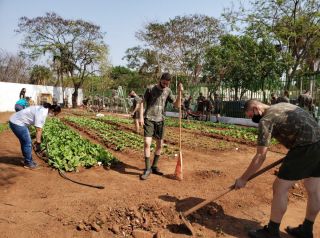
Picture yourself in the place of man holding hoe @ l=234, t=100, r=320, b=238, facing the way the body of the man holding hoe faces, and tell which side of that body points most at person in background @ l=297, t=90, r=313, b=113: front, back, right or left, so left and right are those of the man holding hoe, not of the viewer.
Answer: right

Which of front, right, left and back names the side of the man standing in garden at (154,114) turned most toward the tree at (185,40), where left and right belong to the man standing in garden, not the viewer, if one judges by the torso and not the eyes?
back

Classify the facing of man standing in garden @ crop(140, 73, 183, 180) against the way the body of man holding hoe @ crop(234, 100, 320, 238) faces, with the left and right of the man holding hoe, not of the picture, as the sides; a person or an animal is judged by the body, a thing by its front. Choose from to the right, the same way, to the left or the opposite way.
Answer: to the left

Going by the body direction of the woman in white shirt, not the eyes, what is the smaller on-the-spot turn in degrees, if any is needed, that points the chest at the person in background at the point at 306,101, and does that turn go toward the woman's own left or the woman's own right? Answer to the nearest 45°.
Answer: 0° — they already face them

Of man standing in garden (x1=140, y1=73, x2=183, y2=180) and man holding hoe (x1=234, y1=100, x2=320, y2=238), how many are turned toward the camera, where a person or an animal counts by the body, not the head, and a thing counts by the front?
1

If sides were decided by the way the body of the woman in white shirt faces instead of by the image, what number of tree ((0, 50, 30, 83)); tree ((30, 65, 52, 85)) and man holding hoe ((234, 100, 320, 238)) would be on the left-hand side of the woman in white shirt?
2

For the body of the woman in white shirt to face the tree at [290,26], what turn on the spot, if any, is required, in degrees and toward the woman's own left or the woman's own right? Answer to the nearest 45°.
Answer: approximately 45° to the woman's own left

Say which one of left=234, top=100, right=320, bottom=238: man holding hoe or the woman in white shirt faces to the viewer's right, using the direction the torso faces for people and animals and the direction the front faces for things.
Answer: the woman in white shirt

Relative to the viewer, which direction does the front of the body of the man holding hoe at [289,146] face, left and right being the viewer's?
facing to the left of the viewer

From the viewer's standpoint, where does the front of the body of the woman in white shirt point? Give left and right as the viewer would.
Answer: facing to the right of the viewer

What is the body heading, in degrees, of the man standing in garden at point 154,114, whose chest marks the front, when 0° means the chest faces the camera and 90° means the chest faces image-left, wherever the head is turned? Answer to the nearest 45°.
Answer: approximately 0°

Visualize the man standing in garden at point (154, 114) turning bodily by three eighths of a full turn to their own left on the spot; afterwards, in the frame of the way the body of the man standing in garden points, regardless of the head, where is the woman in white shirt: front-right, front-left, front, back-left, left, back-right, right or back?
back-left

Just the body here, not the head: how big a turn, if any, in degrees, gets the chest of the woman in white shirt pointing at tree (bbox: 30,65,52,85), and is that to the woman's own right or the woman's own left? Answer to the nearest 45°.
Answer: approximately 90° to the woman's own left
